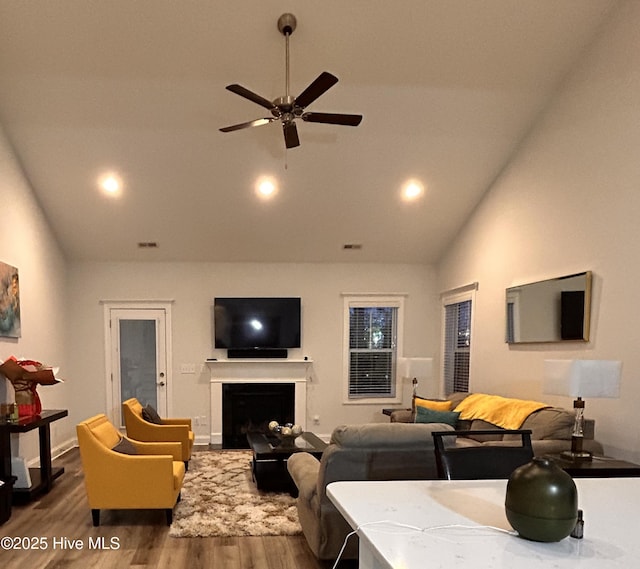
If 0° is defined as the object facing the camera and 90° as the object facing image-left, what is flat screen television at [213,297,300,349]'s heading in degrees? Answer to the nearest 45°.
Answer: approximately 0°

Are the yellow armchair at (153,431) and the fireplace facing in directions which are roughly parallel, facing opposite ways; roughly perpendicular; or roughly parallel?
roughly perpendicular

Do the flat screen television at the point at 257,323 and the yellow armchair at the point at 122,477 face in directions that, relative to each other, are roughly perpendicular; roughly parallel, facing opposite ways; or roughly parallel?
roughly perpendicular

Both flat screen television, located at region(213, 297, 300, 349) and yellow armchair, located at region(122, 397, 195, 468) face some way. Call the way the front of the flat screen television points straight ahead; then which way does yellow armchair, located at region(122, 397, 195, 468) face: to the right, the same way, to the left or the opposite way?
to the left

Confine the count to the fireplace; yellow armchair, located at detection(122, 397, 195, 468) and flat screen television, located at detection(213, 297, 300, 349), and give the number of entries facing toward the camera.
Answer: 2

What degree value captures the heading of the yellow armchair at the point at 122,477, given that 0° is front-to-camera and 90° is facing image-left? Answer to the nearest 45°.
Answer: approximately 270°

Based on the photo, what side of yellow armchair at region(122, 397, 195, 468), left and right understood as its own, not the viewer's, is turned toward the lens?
right

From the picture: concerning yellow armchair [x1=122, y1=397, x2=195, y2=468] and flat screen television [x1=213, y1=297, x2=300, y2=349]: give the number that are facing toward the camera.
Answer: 1
